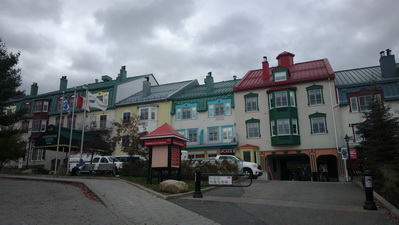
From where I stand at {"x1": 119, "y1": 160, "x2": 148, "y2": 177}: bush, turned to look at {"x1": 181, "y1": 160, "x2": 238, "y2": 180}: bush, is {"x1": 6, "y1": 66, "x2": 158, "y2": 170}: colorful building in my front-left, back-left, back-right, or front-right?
back-left

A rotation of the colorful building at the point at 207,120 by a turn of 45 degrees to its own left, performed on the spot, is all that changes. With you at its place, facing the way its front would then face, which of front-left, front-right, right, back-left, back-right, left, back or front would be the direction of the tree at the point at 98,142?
back-right

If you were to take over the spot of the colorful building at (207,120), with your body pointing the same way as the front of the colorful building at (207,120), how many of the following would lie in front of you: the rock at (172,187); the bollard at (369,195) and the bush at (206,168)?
3

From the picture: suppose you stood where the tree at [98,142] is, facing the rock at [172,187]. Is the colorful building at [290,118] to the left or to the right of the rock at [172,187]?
left

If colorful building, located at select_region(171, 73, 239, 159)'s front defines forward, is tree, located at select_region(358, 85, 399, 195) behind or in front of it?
in front

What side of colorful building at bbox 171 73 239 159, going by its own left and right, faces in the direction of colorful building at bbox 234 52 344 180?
left

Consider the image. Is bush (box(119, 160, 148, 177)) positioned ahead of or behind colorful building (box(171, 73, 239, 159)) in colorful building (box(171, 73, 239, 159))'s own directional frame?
ahead

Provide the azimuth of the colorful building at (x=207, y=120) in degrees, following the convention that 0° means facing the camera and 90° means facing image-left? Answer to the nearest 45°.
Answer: approximately 0°

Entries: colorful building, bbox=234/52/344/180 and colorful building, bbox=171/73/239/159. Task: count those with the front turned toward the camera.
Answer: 2

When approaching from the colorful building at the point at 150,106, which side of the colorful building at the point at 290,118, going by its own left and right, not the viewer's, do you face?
right
